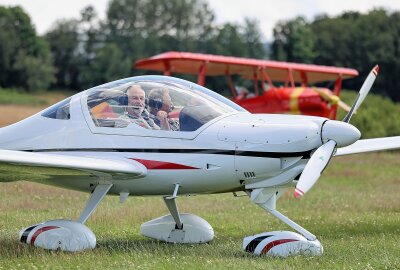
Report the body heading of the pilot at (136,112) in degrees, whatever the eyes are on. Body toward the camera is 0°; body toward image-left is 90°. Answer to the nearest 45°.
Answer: approximately 315°

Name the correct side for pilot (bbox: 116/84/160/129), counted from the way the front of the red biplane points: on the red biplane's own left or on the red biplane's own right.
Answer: on the red biplane's own right

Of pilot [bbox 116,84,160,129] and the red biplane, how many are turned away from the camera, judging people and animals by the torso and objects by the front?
0

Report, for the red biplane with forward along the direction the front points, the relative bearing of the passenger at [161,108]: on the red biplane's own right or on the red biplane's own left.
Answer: on the red biplane's own right

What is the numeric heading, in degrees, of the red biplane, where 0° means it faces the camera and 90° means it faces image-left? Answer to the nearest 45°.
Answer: approximately 315°
